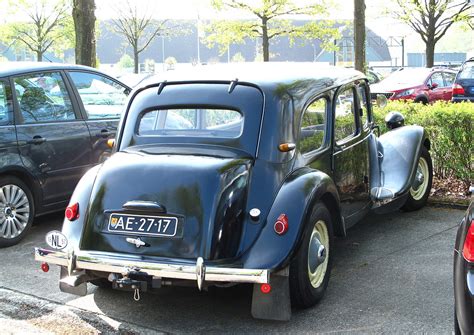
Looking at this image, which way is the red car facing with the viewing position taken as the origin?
facing the viewer and to the left of the viewer

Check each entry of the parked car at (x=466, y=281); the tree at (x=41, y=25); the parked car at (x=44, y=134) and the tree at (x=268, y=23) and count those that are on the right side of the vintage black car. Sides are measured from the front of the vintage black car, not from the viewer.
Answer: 1

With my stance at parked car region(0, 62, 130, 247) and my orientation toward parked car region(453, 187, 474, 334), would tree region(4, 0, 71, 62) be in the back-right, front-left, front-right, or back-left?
back-left

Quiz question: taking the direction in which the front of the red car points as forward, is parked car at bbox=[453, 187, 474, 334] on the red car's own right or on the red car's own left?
on the red car's own left

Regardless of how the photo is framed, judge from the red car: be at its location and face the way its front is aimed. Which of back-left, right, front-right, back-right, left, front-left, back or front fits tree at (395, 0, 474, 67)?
back-right

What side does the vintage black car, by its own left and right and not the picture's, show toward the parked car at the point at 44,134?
left

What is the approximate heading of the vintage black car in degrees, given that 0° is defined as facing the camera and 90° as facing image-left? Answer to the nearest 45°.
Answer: approximately 225°

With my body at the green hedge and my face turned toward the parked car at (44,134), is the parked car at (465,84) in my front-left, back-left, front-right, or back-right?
back-right
